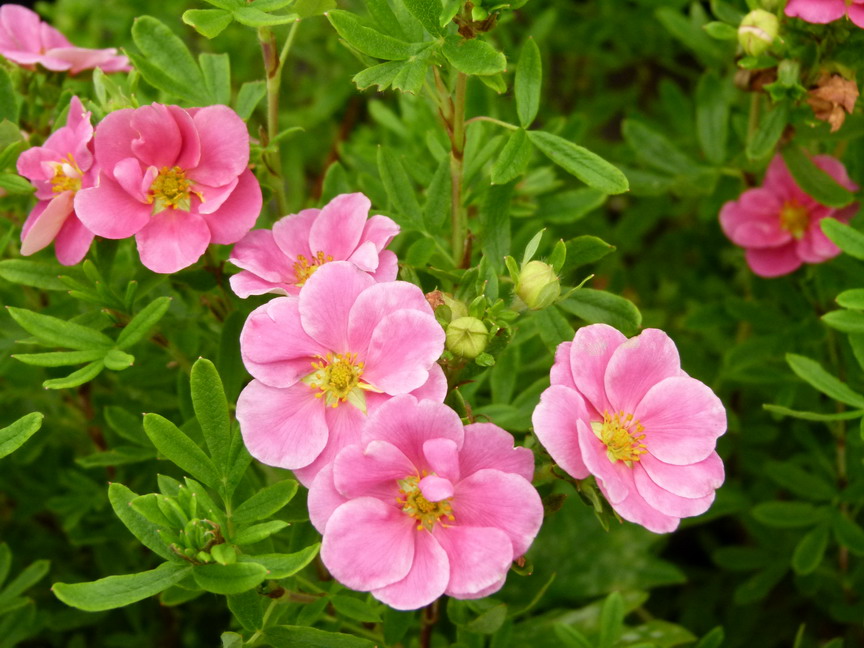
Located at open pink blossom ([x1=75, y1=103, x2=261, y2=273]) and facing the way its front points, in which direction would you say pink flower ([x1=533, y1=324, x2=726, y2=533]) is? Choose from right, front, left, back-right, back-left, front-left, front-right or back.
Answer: front-left

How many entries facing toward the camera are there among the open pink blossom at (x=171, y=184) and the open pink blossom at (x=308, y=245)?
2

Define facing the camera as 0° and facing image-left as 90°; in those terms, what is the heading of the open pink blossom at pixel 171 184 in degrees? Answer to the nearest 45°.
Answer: approximately 0°

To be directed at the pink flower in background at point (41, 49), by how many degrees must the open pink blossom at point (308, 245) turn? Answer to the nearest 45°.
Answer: approximately 135° to its right

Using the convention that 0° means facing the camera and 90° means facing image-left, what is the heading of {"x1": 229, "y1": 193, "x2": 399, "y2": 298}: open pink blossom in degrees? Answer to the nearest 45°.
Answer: approximately 0°

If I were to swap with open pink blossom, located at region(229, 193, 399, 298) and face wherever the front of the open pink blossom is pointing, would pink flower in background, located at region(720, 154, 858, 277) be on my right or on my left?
on my left
